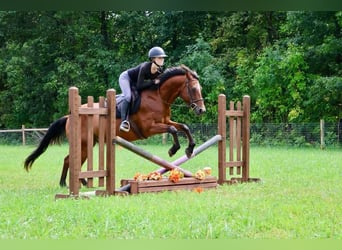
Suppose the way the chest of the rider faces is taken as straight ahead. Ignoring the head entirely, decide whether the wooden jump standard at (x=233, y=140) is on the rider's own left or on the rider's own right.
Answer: on the rider's own left

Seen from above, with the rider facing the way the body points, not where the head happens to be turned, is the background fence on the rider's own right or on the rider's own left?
on the rider's own left
